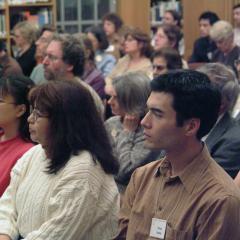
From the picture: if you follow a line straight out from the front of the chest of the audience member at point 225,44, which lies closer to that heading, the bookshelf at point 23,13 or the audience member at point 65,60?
the audience member

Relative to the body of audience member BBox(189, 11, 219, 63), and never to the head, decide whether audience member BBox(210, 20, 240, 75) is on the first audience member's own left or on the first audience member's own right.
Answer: on the first audience member's own left

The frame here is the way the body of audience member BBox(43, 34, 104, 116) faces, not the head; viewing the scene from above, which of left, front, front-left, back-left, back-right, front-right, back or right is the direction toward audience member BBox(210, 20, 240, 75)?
back-right

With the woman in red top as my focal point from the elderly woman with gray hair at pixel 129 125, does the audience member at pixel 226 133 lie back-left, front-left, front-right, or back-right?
back-left
